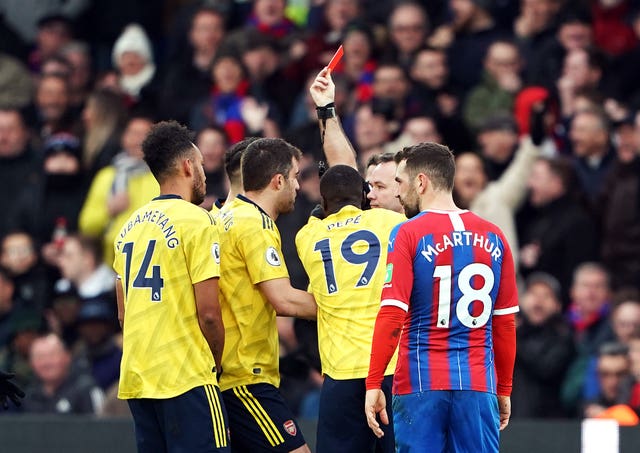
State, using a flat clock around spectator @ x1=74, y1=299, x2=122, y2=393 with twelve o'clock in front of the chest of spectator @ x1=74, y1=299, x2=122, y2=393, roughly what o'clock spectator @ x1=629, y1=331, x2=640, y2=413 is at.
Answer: spectator @ x1=629, y1=331, x2=640, y2=413 is roughly at 10 o'clock from spectator @ x1=74, y1=299, x2=122, y2=393.

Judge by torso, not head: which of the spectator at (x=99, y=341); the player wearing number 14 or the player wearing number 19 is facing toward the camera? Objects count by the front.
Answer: the spectator

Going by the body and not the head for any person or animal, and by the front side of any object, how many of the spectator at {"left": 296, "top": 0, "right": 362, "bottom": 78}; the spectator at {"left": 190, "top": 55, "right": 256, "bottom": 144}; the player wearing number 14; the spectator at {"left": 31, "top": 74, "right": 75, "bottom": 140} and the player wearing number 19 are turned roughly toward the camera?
3

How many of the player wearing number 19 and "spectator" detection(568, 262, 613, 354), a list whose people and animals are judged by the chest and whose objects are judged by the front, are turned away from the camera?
1
